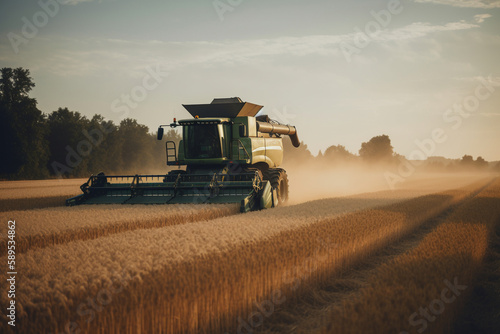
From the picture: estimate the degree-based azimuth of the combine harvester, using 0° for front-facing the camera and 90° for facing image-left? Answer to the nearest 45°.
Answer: approximately 45°

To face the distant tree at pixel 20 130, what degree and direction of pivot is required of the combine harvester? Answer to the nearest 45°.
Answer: approximately 90° to its right

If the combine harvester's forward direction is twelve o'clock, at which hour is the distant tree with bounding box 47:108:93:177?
The distant tree is roughly at 4 o'clock from the combine harvester.
